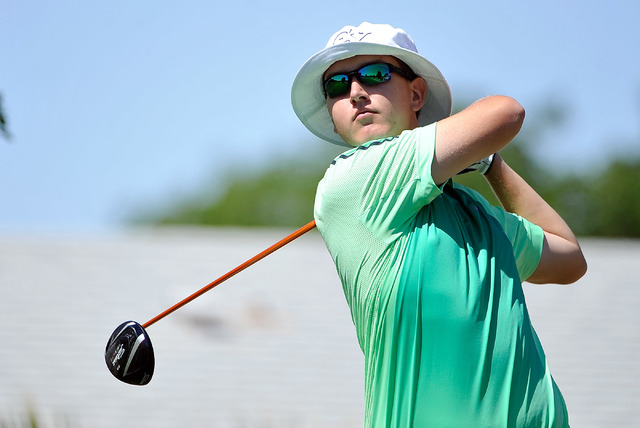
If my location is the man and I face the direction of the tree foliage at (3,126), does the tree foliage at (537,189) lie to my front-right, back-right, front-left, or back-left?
front-right

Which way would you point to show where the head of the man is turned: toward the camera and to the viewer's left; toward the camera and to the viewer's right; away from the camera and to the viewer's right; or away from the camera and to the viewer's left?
toward the camera and to the viewer's left

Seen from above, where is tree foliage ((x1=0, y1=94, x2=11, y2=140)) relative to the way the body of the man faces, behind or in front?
behind
